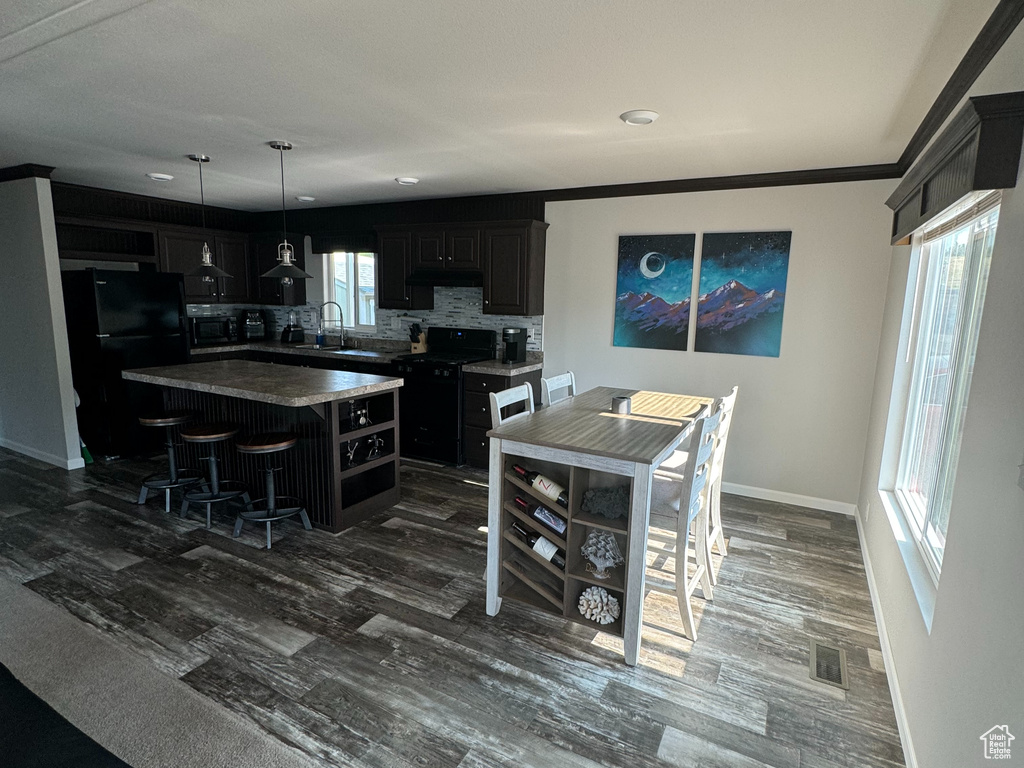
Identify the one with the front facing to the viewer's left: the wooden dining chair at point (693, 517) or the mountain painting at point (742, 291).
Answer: the wooden dining chair

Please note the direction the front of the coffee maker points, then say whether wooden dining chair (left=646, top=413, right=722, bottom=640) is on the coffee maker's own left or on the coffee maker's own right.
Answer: on the coffee maker's own left

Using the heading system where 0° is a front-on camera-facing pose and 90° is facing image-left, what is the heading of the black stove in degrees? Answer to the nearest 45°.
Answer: approximately 45°

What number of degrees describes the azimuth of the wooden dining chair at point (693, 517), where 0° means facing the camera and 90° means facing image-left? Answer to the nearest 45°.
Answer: approximately 90°

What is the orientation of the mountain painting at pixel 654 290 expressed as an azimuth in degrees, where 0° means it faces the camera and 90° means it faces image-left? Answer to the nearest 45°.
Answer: approximately 0°

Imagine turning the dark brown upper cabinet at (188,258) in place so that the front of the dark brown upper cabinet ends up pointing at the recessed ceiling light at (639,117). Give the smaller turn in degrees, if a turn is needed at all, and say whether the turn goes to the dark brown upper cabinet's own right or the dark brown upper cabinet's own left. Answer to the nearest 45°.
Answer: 0° — it already faces it
